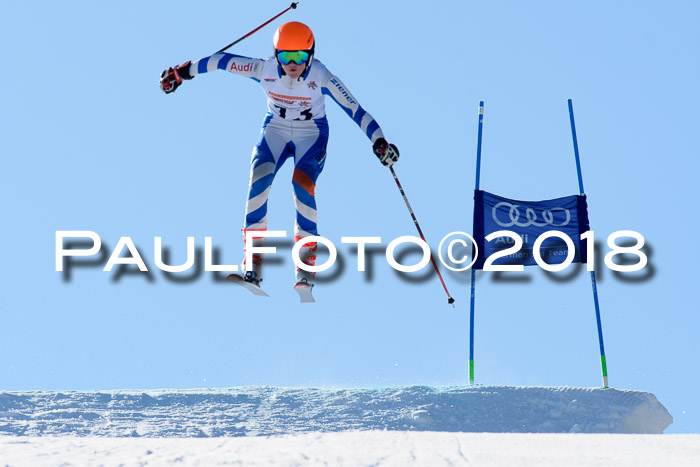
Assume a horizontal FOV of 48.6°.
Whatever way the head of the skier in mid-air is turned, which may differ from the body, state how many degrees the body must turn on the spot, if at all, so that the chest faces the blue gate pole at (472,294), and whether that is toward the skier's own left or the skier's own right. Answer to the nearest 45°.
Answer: approximately 135° to the skier's own left

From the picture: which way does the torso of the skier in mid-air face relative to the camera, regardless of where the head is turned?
toward the camera

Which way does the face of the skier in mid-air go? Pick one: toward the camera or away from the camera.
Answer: toward the camera

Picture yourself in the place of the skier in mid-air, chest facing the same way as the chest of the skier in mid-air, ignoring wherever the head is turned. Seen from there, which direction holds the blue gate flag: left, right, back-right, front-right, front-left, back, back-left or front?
back-left

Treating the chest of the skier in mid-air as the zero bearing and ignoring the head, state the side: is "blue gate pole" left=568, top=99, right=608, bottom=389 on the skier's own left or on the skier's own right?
on the skier's own left
